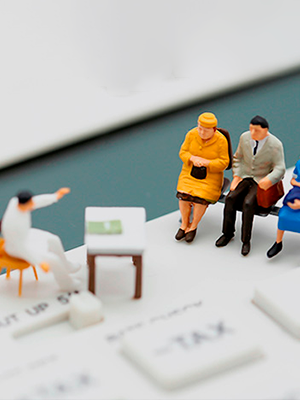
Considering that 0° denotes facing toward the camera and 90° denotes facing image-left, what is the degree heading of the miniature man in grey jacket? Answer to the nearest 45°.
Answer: approximately 45°

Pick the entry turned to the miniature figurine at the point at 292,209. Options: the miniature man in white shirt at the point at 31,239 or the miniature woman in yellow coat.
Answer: the miniature man in white shirt

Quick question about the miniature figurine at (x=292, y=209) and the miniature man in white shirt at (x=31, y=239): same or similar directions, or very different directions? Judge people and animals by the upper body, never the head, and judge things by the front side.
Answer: very different directions

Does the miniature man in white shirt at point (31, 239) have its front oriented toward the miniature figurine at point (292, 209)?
yes

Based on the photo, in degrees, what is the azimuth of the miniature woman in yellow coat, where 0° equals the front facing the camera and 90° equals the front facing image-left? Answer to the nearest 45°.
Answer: approximately 45°

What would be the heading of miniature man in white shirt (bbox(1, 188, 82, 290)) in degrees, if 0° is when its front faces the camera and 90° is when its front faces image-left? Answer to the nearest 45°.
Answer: approximately 270°

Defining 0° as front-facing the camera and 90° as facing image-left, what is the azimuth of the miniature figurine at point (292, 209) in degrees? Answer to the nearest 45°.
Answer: approximately 45°
